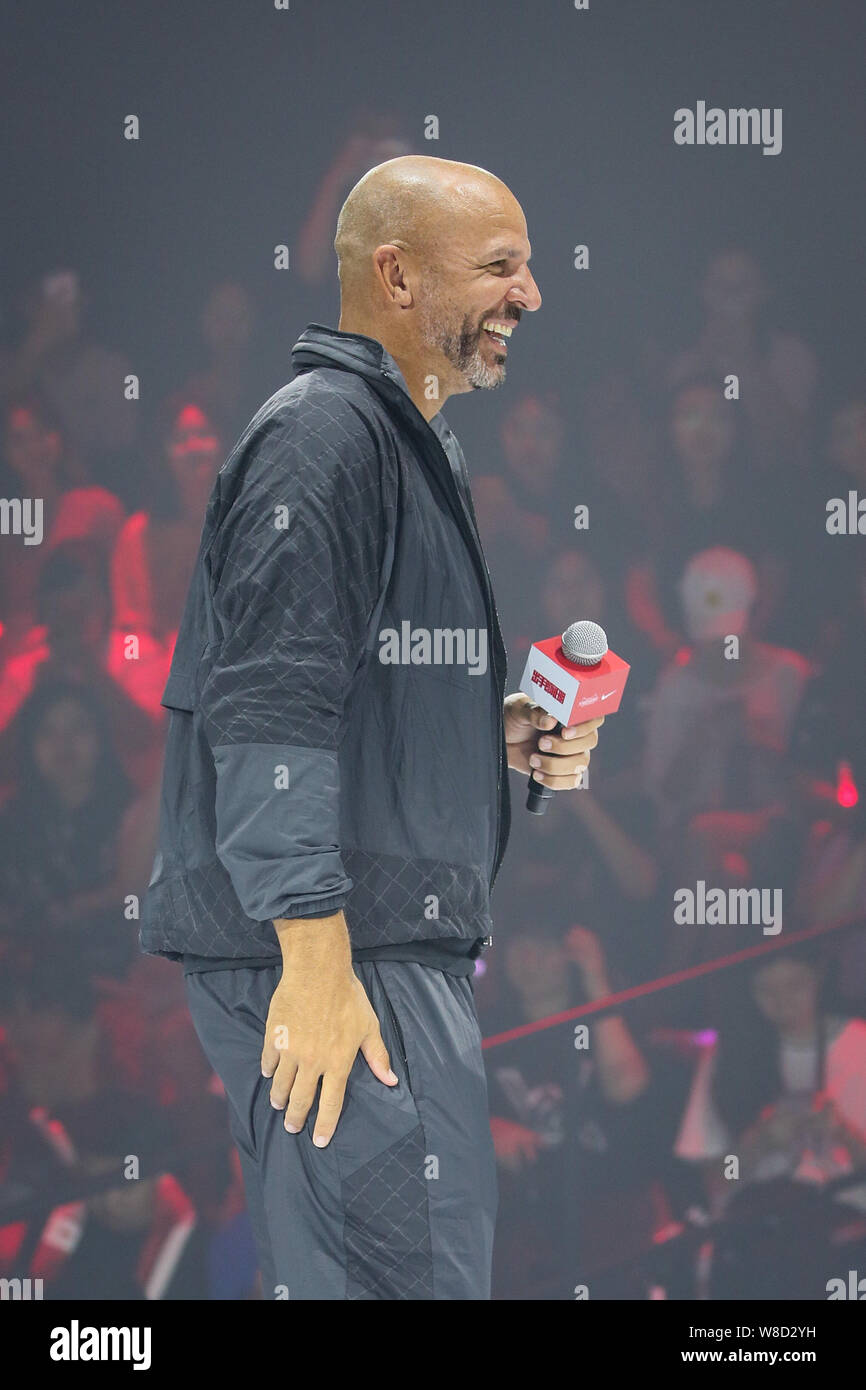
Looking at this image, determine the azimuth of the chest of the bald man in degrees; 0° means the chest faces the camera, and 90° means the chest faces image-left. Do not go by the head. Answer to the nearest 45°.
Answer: approximately 270°

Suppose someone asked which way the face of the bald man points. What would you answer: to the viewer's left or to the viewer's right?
to the viewer's right
